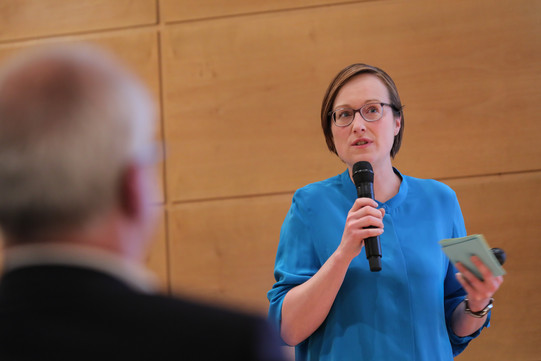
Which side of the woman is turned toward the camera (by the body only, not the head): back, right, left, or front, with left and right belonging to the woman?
front

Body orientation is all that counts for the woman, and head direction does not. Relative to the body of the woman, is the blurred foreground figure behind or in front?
in front
